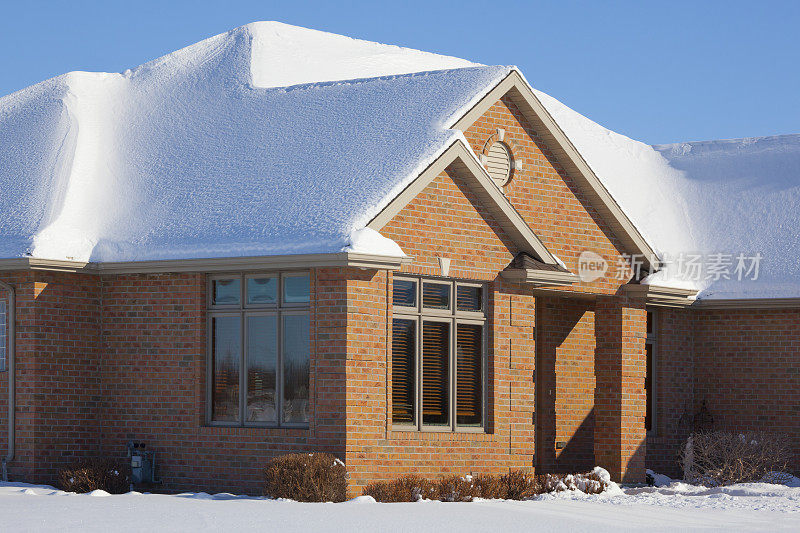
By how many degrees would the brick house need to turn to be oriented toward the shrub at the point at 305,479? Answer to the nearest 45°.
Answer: approximately 45° to its right

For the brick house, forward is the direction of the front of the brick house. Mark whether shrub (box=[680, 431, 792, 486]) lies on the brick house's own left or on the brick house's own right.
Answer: on the brick house's own left

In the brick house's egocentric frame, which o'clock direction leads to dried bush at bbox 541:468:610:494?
The dried bush is roughly at 10 o'clock from the brick house.

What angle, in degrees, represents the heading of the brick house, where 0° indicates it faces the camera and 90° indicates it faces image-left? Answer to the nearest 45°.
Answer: approximately 315°
